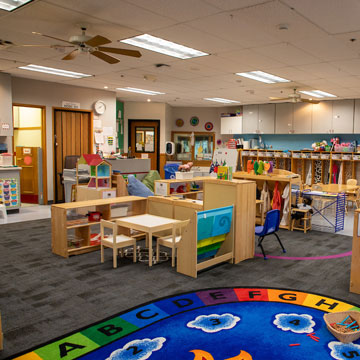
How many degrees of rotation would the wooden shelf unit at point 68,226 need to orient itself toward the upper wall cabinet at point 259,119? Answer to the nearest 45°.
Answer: approximately 90° to its left

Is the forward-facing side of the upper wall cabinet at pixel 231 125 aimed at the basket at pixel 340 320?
yes

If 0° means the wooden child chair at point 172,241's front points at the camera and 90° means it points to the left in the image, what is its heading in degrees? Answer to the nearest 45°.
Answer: approximately 135°

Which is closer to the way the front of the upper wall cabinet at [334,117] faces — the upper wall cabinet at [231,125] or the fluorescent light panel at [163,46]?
the fluorescent light panel

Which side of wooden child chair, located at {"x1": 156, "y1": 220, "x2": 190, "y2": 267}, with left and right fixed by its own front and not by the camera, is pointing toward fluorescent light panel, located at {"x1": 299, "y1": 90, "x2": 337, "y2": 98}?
right

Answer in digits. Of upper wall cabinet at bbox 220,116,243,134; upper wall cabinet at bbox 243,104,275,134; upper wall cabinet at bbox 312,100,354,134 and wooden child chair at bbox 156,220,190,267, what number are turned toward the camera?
3

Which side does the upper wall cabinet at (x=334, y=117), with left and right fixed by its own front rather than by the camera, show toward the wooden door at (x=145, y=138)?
right

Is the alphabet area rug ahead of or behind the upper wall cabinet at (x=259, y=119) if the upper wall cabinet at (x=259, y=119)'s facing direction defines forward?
ahead

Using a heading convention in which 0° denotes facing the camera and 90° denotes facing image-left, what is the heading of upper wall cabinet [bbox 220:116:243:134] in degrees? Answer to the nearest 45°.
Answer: approximately 0°

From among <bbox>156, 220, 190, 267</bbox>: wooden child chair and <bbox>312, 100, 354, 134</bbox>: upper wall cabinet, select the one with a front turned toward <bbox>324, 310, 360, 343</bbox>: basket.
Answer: the upper wall cabinet
